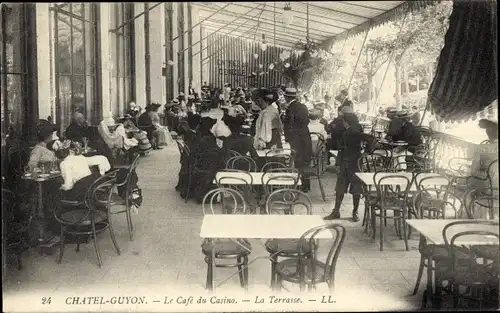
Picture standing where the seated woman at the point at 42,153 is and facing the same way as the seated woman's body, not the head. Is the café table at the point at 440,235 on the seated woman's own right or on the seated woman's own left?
on the seated woman's own right

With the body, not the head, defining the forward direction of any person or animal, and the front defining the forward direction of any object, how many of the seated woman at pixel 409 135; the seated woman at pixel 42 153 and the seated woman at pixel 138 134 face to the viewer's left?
1

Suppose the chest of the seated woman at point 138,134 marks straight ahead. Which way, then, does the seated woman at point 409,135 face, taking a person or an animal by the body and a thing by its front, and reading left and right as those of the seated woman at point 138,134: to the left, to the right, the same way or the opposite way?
the opposite way

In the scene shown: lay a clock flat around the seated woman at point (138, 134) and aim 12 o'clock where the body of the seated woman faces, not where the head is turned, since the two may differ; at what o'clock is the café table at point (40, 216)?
The café table is roughly at 2 o'clock from the seated woman.

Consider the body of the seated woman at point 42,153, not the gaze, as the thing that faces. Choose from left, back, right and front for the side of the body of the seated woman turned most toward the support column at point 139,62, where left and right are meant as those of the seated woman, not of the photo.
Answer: left

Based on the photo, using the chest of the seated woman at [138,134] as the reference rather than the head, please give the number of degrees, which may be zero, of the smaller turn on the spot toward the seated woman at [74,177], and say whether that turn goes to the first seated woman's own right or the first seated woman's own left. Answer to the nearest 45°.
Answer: approximately 45° to the first seated woman's own right

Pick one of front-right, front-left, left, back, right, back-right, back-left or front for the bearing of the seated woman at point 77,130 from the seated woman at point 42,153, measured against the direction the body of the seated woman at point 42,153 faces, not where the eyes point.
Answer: left

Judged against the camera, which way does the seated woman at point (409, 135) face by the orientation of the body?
to the viewer's left

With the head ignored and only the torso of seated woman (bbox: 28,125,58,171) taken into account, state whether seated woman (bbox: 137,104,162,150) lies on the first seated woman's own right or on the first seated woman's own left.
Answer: on the first seated woman's own left

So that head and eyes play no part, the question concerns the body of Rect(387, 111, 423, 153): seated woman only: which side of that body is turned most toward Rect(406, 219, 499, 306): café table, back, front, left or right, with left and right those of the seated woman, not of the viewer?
left

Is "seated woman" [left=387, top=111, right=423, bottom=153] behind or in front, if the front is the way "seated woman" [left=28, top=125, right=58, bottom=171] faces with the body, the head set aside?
in front
